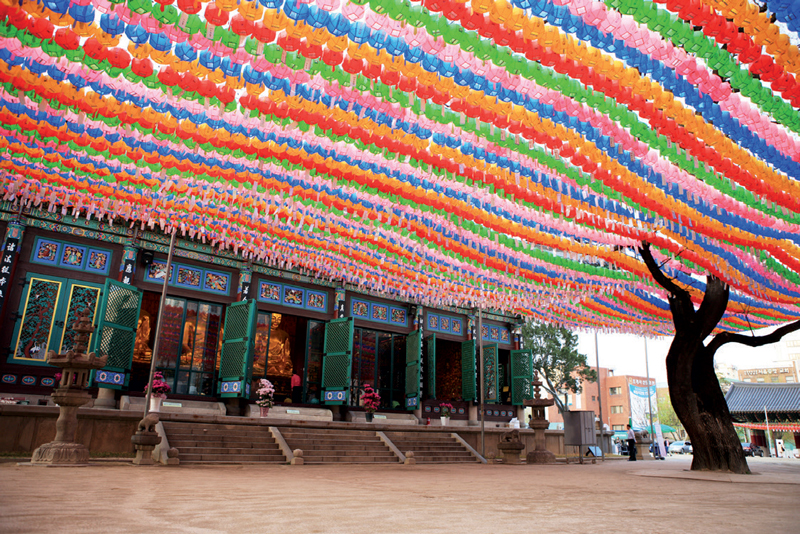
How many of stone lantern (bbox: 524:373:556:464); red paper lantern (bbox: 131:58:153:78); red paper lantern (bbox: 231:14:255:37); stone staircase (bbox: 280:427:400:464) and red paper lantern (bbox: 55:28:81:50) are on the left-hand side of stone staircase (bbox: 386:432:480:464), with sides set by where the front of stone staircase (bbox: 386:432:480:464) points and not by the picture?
1

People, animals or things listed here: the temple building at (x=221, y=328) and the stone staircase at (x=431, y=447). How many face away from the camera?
0

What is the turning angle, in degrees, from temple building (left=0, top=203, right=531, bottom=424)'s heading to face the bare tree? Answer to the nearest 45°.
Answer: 0° — it already faces it

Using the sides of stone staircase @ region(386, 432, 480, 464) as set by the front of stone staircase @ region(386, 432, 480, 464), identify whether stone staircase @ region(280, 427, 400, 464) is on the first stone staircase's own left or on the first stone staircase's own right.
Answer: on the first stone staircase's own right

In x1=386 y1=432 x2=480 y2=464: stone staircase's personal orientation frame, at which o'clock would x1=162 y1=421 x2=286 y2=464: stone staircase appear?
x1=162 y1=421 x2=286 y2=464: stone staircase is roughly at 3 o'clock from x1=386 y1=432 x2=480 y2=464: stone staircase.

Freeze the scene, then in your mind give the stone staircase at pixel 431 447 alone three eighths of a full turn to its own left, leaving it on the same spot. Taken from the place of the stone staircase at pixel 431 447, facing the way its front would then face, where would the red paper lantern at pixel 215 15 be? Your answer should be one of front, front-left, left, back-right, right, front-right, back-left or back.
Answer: back

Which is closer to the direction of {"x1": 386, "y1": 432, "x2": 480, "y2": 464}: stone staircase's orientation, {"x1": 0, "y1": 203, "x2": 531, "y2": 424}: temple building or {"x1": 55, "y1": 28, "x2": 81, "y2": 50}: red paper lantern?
the red paper lantern

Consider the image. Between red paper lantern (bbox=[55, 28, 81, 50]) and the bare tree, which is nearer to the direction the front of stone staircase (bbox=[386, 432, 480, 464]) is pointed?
the bare tree

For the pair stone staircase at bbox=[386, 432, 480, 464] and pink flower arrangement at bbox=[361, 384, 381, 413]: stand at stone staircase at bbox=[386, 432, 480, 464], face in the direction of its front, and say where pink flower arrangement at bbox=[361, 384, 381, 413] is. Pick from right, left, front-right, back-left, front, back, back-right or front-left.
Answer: back

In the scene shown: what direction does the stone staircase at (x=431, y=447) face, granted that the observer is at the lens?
facing the viewer and to the right of the viewer

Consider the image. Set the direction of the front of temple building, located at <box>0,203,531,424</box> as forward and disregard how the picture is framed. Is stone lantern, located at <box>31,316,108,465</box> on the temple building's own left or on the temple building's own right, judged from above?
on the temple building's own right

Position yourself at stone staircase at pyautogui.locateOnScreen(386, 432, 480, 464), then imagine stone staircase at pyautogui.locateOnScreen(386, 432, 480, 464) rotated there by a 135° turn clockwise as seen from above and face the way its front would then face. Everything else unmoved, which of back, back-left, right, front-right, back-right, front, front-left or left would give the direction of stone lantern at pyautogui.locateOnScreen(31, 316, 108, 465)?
front-left

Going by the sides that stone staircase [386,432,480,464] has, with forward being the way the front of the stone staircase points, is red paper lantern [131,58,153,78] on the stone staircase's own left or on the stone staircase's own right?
on the stone staircase's own right

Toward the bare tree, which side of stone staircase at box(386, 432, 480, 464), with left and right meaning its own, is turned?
front
